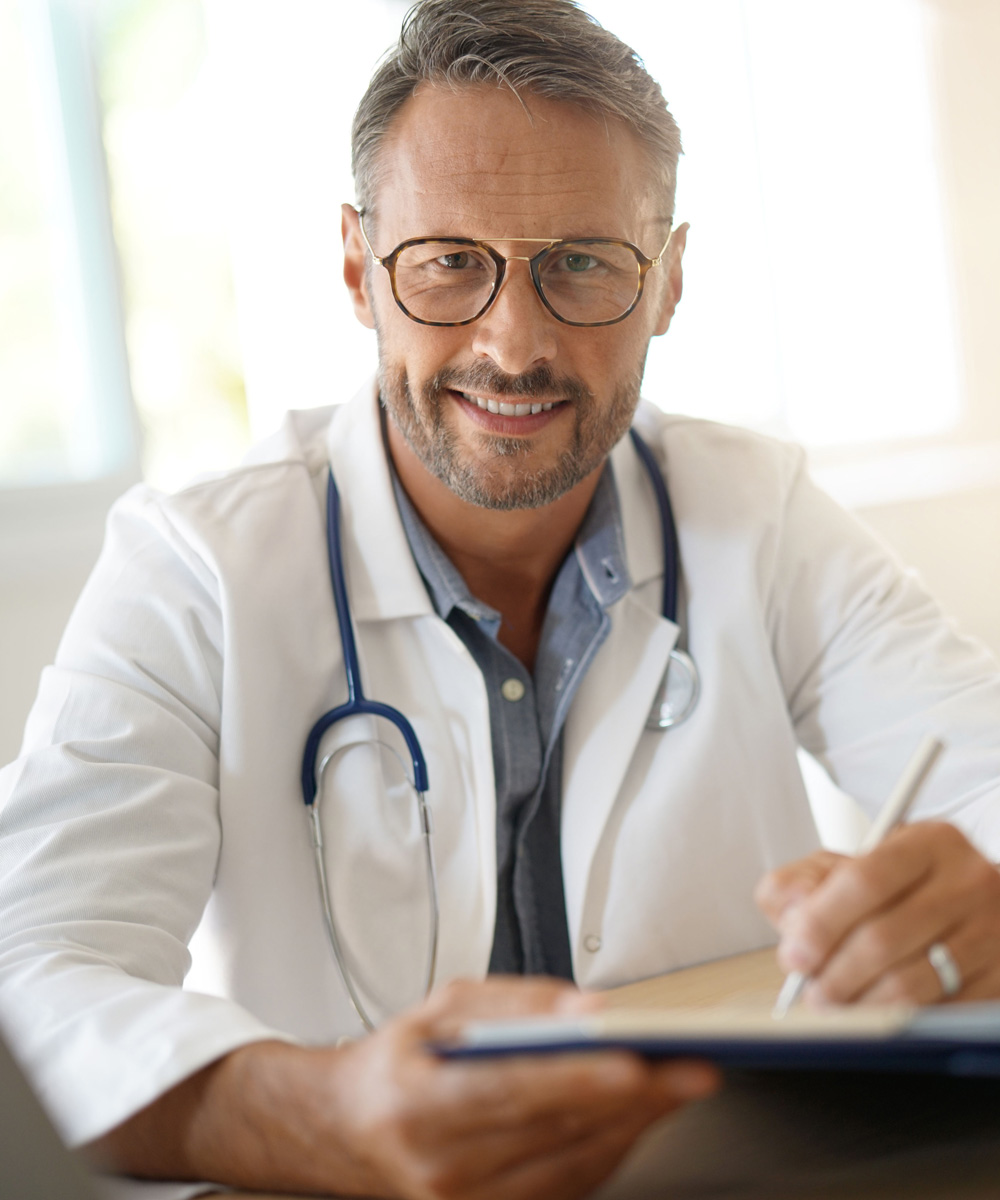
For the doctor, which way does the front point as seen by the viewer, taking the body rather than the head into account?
toward the camera
